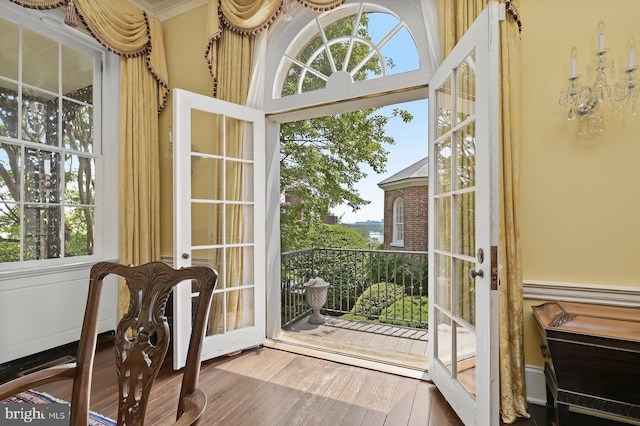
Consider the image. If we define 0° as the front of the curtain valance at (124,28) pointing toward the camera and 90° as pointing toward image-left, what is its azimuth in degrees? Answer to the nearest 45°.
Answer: approximately 315°

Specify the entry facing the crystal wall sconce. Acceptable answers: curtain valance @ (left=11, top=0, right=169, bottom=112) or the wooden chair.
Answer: the curtain valance

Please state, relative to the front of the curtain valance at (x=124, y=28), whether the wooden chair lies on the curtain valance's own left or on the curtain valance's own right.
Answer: on the curtain valance's own right

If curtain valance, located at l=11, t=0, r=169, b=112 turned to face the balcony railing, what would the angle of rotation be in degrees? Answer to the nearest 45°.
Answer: approximately 45° to its left

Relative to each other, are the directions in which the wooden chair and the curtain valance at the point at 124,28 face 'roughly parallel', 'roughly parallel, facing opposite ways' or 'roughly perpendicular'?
roughly perpendicular
